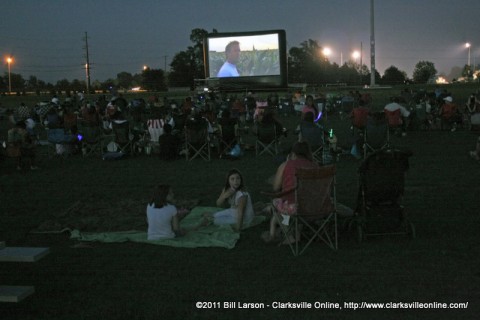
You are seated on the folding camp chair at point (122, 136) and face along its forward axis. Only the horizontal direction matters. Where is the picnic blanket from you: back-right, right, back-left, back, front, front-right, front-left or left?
back-right

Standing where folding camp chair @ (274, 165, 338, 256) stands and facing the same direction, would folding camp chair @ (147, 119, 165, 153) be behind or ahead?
ahead

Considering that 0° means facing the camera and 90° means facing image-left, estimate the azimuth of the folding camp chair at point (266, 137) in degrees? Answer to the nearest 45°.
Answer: approximately 180°

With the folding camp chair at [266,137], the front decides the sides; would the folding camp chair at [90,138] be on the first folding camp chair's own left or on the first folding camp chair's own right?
on the first folding camp chair's own left

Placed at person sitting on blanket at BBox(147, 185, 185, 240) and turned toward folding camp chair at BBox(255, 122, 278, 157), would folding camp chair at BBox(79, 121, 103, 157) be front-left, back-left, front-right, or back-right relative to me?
front-left

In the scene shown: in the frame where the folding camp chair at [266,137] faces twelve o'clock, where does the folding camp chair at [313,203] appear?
the folding camp chair at [313,203] is roughly at 6 o'clock from the folding camp chair at [266,137].

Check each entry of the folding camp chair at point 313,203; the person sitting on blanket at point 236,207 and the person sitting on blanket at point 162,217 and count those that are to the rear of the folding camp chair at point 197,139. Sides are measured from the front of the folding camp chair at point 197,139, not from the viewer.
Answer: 3

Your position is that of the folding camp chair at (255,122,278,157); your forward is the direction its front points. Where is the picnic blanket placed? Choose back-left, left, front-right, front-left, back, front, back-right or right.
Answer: back

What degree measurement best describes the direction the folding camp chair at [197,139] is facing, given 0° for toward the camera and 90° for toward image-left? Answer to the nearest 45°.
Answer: approximately 180°

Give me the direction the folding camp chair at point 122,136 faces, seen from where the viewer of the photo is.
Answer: facing away from the viewer and to the right of the viewer

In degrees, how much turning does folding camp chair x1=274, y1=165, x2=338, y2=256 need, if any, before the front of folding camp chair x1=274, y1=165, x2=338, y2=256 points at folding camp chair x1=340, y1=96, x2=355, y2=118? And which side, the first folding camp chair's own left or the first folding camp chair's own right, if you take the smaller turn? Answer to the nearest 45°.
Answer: approximately 45° to the first folding camp chair's own right

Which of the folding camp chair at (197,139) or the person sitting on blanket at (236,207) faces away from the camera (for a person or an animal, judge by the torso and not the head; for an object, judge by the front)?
the folding camp chair

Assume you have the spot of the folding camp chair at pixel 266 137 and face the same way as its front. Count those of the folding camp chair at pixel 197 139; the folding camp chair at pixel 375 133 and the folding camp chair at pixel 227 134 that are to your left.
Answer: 2

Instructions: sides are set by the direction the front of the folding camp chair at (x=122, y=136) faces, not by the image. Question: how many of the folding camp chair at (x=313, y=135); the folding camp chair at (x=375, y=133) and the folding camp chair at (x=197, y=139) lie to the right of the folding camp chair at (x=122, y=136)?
3
